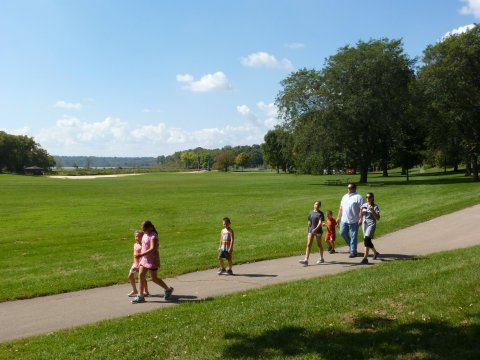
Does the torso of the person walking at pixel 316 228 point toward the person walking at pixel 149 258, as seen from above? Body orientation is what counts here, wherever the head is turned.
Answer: yes

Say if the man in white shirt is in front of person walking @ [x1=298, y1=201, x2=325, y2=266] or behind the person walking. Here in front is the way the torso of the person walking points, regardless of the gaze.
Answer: behind

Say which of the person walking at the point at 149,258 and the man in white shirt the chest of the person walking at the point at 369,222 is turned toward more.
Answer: the person walking

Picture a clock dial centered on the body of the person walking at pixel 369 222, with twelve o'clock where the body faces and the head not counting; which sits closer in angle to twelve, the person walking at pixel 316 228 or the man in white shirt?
the person walking

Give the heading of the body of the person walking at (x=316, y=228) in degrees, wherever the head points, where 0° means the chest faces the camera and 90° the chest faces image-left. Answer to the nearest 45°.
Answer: approximately 45°

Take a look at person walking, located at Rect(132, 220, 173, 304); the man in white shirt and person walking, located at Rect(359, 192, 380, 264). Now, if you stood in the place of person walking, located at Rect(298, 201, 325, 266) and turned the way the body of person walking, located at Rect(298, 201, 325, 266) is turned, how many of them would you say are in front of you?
1

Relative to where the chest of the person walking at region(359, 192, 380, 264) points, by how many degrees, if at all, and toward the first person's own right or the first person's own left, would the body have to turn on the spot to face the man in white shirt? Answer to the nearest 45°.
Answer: approximately 90° to the first person's own right

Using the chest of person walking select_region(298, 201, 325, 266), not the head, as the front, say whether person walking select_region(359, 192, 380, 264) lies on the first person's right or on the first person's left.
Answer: on the first person's left

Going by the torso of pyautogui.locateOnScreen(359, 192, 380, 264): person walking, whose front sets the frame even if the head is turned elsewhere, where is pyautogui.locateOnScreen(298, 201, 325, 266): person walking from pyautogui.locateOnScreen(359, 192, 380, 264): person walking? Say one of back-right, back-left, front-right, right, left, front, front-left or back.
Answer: front-right

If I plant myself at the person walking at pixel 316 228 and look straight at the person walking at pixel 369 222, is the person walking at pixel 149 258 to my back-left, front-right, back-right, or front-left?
back-right
